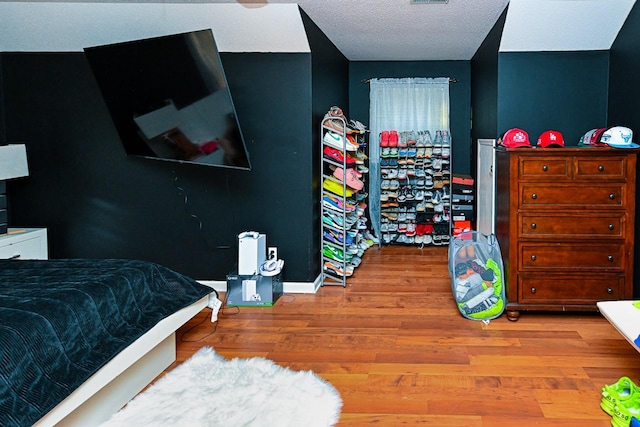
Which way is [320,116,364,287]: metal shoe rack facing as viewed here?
to the viewer's right

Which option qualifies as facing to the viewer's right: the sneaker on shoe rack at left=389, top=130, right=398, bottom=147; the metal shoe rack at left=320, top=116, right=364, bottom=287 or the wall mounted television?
the metal shoe rack

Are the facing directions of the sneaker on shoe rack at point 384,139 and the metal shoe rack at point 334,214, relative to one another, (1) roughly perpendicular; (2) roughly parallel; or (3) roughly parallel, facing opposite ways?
roughly perpendicular

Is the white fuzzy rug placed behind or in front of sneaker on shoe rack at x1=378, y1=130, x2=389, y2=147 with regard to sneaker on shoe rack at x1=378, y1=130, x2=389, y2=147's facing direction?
in front

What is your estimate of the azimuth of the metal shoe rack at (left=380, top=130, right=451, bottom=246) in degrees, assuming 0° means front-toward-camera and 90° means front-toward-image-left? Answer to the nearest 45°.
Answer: approximately 0°

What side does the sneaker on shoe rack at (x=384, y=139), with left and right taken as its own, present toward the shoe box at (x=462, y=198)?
left

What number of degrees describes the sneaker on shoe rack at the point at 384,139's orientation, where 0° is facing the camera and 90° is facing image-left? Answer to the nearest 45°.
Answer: approximately 0°

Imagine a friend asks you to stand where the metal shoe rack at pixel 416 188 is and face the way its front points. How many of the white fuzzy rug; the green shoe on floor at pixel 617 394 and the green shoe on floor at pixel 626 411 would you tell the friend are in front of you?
3
